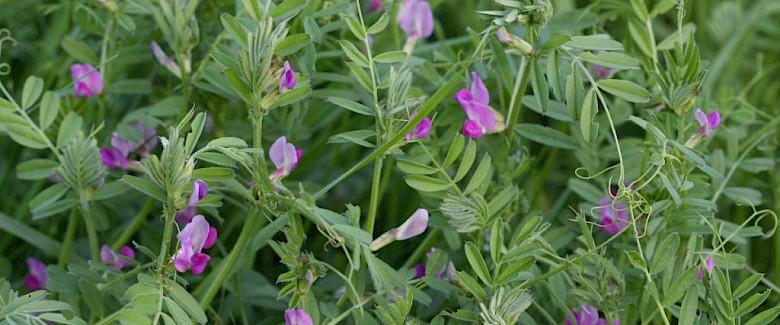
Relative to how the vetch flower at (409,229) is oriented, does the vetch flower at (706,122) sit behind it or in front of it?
in front

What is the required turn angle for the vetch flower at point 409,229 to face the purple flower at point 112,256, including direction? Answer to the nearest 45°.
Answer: approximately 180°

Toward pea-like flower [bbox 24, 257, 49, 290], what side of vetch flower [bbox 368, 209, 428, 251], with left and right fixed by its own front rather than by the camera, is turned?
back

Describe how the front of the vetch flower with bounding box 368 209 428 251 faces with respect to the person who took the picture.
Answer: facing to the right of the viewer

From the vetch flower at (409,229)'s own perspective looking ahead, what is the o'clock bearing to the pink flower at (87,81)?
The pink flower is roughly at 7 o'clock from the vetch flower.

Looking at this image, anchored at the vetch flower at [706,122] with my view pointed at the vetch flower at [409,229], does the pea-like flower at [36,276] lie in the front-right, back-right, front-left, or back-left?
front-right
